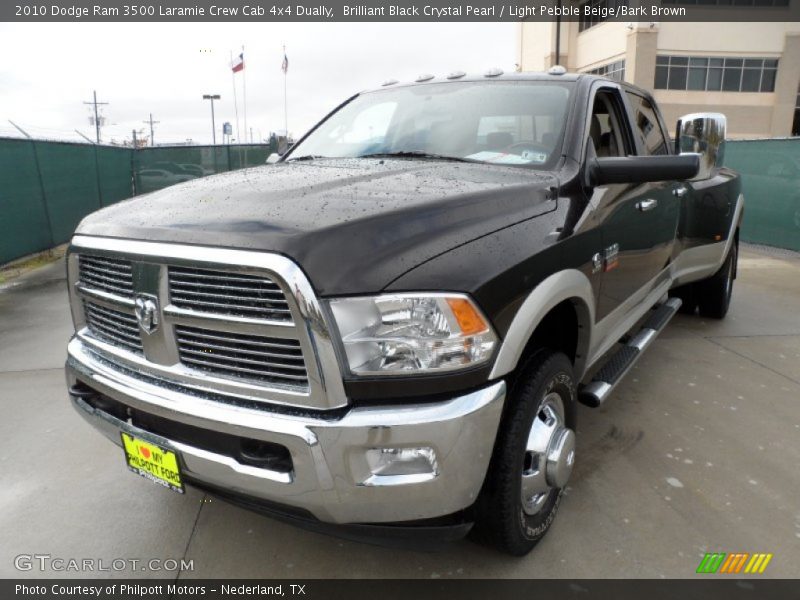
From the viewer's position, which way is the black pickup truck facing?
facing the viewer and to the left of the viewer

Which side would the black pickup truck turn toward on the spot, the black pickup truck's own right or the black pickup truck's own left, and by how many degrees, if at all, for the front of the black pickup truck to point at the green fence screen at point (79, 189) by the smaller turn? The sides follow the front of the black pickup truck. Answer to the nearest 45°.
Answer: approximately 90° to the black pickup truck's own right

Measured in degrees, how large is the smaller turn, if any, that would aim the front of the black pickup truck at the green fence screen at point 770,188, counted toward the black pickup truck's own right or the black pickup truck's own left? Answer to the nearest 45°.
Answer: approximately 180°
